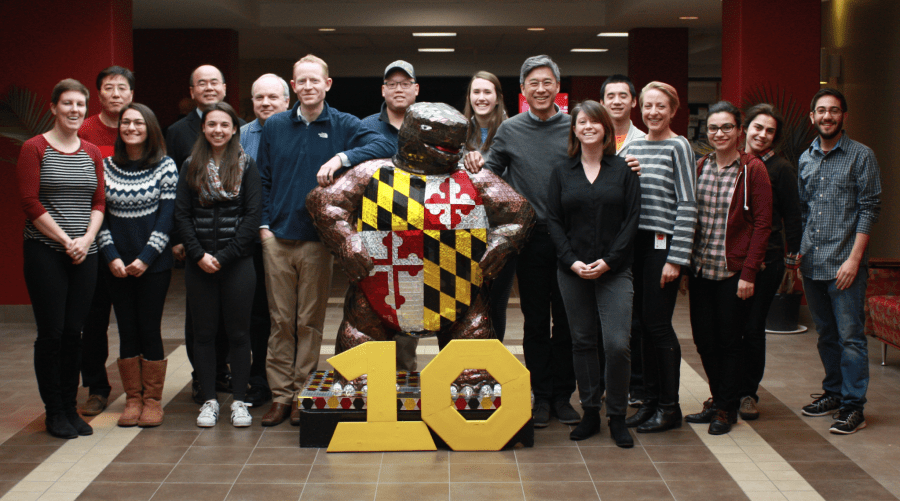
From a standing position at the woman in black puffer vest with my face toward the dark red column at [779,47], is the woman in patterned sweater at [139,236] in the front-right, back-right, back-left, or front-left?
back-left

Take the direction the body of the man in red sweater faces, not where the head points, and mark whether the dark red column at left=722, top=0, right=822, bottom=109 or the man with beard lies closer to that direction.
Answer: the man with beard

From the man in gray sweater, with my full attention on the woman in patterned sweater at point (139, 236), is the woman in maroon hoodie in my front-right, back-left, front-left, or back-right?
back-left

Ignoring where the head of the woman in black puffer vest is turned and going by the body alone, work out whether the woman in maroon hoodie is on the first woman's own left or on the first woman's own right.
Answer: on the first woman's own left

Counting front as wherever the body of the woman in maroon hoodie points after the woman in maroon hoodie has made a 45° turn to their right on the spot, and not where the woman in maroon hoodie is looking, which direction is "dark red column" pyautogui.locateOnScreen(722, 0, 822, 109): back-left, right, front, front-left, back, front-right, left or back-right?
right

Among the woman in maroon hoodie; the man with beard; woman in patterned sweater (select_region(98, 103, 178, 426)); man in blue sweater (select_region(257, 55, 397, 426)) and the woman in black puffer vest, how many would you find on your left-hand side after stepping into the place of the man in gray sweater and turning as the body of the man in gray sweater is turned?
2

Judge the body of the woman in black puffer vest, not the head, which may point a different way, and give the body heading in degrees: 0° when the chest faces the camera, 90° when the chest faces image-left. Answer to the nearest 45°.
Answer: approximately 0°

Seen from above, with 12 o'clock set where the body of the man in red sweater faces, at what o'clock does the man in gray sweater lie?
The man in gray sweater is roughly at 10 o'clock from the man in red sweater.

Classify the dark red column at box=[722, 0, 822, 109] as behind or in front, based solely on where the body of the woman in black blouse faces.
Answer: behind

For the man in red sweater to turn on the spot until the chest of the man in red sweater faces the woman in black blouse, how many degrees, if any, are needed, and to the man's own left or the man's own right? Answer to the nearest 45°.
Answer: approximately 45° to the man's own left
